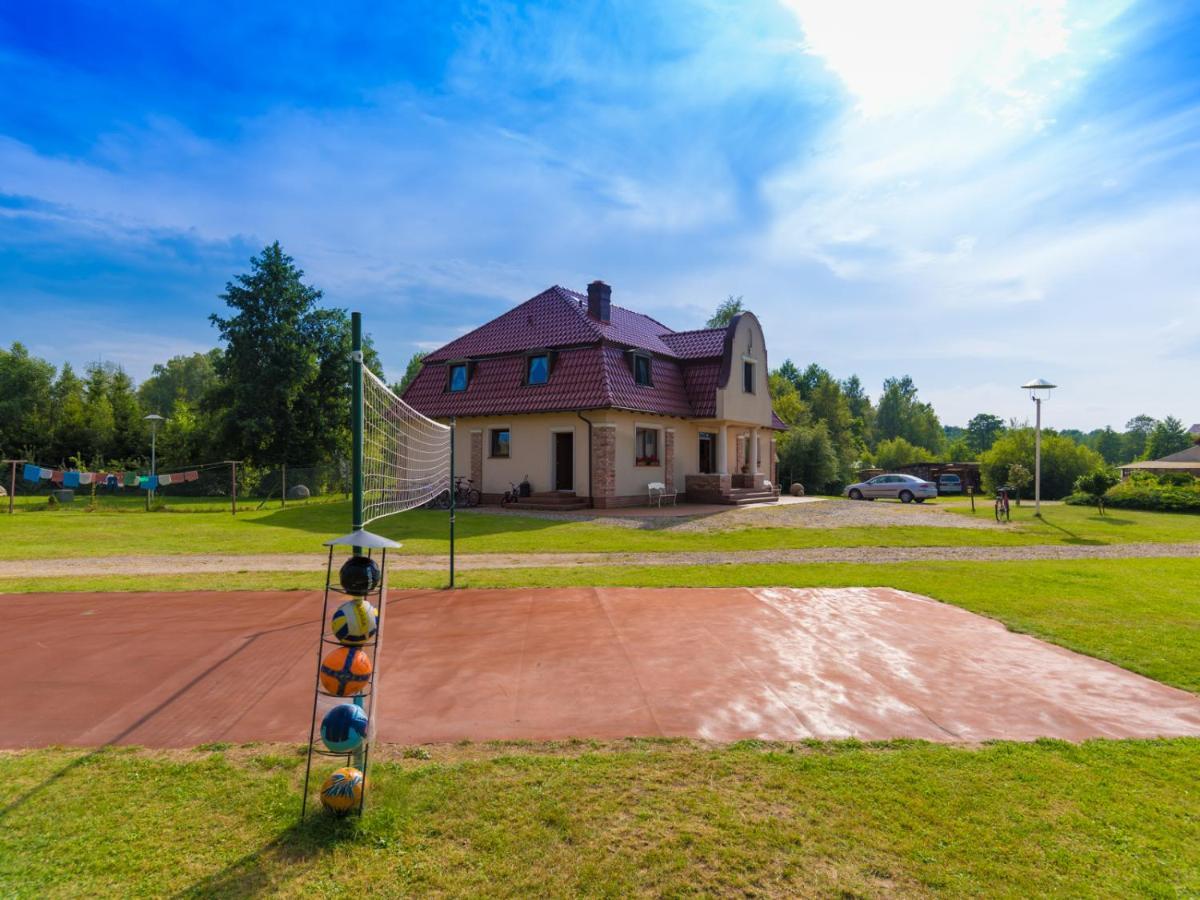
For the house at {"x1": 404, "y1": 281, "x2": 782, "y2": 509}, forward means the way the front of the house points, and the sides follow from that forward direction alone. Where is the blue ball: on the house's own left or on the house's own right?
on the house's own right

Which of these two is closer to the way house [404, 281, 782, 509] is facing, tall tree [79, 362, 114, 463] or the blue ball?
the blue ball

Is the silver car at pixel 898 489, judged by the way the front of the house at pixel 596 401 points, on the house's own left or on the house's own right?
on the house's own left

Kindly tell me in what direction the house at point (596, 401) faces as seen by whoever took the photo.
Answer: facing the viewer and to the right of the viewer

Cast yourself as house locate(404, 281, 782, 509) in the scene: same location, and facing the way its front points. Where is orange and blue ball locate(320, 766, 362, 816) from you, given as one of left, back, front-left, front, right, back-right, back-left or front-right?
front-right

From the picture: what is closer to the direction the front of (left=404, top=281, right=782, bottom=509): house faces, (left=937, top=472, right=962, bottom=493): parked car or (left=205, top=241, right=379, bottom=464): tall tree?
the parked car

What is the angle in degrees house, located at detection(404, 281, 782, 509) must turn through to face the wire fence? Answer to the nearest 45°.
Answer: approximately 135° to its right

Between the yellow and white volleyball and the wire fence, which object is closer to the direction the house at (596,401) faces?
the yellow and white volleyball

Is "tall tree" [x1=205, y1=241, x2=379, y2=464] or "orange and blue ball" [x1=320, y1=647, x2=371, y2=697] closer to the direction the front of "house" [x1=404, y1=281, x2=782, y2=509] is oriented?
the orange and blue ball

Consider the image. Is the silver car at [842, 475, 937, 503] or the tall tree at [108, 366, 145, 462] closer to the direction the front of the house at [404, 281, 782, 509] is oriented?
the silver car

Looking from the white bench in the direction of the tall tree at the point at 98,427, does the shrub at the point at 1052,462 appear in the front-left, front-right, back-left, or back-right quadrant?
back-right

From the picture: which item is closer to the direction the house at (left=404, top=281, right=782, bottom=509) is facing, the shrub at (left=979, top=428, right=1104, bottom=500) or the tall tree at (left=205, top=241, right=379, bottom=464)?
the shrub

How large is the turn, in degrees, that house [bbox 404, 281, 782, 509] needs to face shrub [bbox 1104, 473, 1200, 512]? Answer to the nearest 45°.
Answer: approximately 45° to its left

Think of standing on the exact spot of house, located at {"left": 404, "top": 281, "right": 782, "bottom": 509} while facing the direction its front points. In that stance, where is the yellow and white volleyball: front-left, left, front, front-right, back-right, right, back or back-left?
front-right
